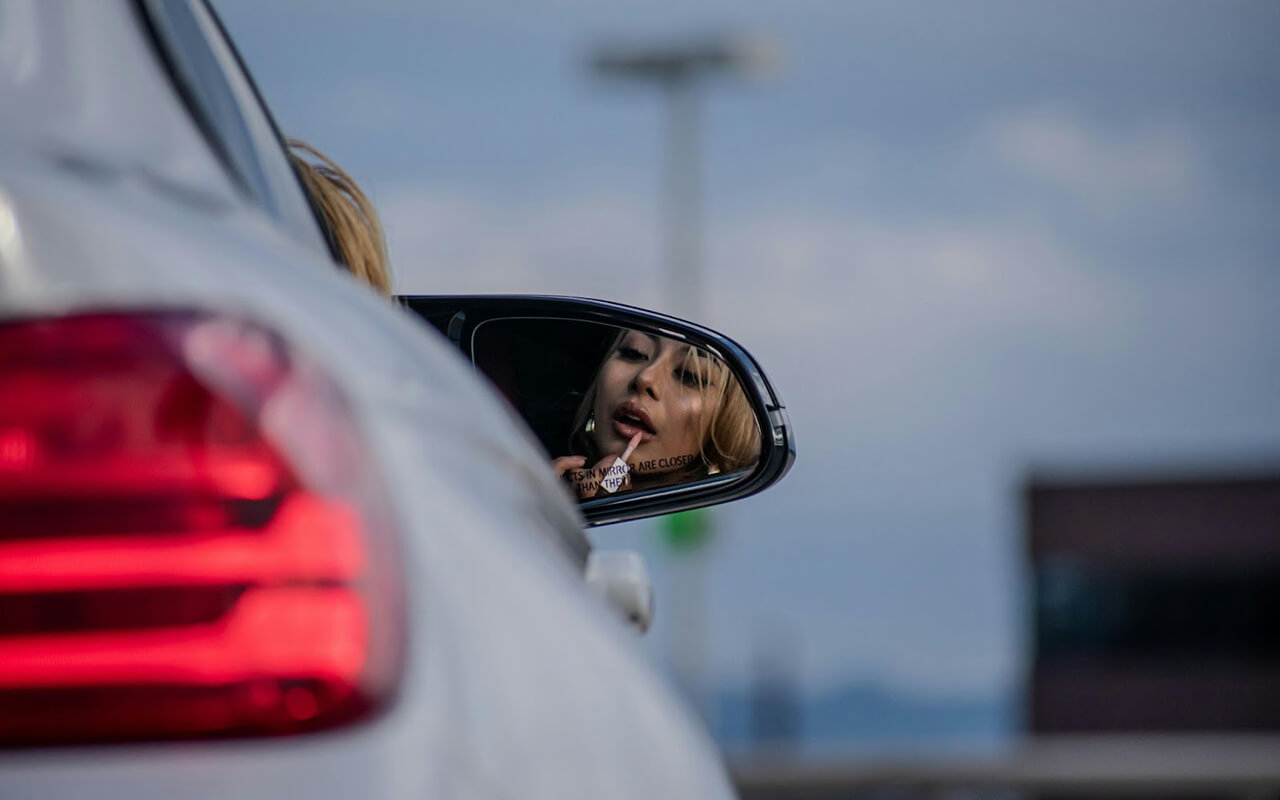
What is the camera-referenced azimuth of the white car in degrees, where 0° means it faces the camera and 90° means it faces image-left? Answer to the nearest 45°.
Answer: approximately 180°

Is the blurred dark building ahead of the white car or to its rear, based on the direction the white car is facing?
ahead
